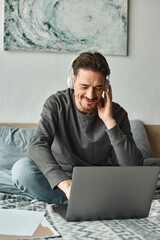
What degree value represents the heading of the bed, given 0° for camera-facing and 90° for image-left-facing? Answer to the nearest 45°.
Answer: approximately 0°

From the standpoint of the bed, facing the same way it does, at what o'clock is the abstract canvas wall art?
The abstract canvas wall art is roughly at 6 o'clock from the bed.

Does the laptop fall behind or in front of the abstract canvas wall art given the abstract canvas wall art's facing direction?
in front

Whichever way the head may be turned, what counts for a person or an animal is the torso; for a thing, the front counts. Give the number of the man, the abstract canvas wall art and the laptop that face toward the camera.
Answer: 2
